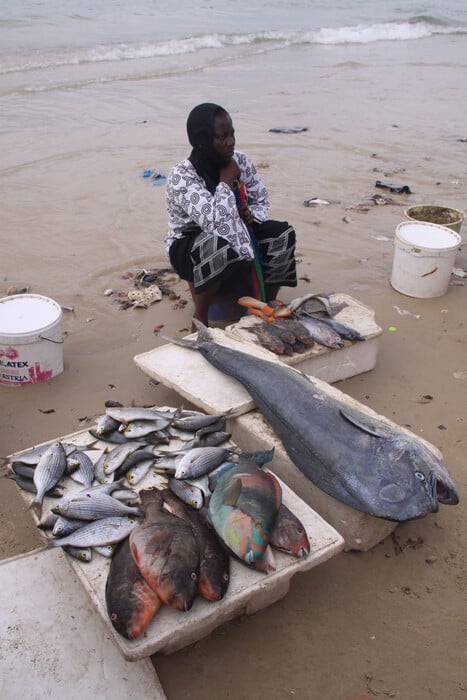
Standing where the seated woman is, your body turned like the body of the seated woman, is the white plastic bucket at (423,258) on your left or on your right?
on your left

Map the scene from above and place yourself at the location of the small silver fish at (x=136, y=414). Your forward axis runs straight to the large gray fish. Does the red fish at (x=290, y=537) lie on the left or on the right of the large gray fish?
right

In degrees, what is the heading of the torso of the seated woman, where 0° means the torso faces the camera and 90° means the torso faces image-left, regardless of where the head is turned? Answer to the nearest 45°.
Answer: approximately 315°

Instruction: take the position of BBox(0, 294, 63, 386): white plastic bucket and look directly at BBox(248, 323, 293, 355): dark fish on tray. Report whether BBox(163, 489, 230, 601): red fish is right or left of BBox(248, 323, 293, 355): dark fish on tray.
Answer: right

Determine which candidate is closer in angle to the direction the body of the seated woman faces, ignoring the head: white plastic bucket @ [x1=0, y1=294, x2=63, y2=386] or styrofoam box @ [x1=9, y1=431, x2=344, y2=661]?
the styrofoam box

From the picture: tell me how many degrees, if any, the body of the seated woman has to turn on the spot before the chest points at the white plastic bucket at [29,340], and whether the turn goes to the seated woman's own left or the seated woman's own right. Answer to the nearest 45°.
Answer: approximately 90° to the seated woman's own right

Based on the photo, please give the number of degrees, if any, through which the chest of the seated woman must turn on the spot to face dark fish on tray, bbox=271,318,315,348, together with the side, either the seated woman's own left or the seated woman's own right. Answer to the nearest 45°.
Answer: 0° — they already face it

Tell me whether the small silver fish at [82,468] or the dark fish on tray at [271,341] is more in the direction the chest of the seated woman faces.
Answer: the dark fish on tray

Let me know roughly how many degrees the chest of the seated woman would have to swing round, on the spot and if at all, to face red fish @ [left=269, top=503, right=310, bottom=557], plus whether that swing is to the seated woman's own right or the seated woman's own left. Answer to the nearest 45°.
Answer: approximately 45° to the seated woman's own right

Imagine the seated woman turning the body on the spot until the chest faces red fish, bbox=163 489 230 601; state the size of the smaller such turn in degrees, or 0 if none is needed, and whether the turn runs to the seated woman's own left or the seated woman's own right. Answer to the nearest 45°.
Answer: approximately 45° to the seated woman's own right

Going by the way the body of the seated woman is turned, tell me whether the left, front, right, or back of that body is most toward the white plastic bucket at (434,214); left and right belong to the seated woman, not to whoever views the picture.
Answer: left
